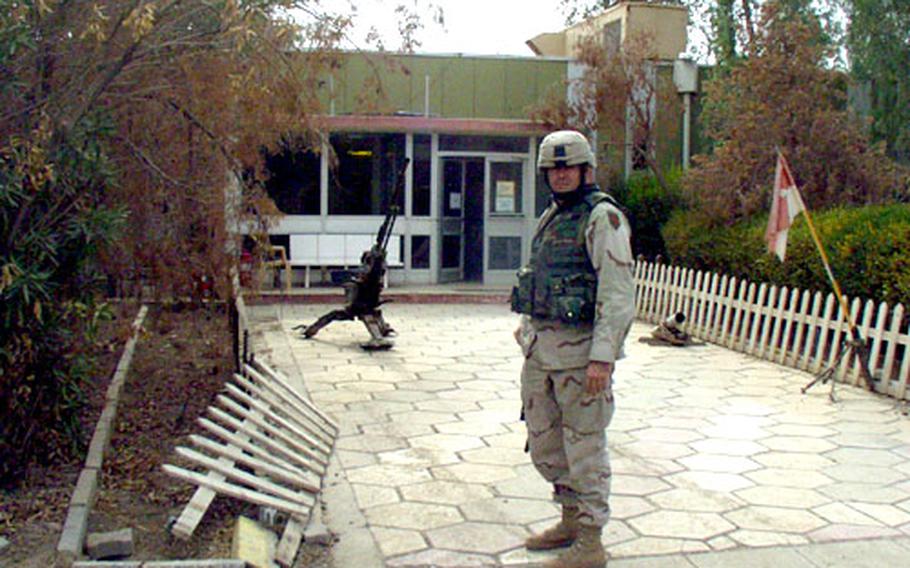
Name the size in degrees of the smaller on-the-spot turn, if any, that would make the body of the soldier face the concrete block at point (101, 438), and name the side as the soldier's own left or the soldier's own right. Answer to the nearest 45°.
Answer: approximately 90° to the soldier's own right

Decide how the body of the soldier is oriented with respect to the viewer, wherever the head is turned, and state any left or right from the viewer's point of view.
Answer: facing the viewer and to the left of the viewer

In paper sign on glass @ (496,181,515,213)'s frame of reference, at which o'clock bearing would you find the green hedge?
The green hedge is roughly at 11 o'clock from the paper sign on glass.

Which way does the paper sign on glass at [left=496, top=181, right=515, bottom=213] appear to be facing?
toward the camera

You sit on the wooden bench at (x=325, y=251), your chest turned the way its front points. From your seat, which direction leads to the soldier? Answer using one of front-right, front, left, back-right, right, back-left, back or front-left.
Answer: front

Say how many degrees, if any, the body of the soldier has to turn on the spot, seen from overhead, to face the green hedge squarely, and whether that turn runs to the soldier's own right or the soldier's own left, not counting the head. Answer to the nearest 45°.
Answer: approximately 180°

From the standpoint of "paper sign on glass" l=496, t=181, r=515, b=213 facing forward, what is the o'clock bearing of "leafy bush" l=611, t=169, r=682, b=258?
The leafy bush is roughly at 10 o'clock from the paper sign on glass.

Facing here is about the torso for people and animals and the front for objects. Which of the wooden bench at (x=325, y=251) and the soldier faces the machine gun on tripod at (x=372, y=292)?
the wooden bench

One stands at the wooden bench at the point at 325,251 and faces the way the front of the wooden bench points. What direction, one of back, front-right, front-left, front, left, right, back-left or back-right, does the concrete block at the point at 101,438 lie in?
front

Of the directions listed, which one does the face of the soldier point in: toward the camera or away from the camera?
toward the camera

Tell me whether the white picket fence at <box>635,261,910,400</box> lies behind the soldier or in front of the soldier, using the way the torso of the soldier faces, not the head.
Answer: behind

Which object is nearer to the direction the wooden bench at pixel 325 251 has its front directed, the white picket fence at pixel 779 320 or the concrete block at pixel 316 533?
the concrete block

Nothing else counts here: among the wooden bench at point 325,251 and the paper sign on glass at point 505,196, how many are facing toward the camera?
2

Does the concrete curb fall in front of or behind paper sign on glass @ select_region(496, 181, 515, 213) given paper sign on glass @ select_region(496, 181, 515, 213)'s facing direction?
in front

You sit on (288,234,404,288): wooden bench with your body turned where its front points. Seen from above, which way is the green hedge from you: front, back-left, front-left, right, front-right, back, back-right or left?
front-left

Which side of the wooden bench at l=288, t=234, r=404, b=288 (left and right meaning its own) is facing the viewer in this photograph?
front

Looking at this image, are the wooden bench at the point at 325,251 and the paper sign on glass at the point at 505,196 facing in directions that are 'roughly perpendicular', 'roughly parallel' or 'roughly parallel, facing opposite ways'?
roughly parallel

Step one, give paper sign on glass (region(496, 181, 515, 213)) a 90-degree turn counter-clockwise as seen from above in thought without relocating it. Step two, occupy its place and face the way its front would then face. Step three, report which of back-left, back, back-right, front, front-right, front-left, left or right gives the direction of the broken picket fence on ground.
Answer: right

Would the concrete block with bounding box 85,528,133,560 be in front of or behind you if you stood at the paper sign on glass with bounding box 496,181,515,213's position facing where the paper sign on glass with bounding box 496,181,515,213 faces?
in front

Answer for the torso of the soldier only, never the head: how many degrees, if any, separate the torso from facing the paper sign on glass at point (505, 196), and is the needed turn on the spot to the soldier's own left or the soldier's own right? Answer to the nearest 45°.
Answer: approximately 135° to the soldier's own right
